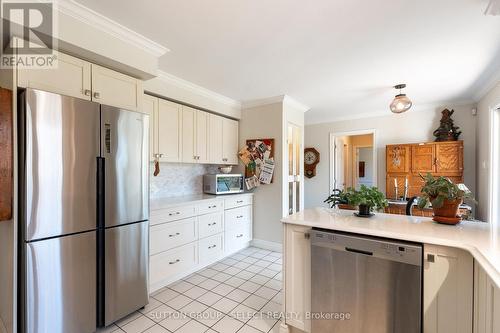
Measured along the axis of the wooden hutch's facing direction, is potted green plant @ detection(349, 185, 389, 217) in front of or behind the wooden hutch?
in front

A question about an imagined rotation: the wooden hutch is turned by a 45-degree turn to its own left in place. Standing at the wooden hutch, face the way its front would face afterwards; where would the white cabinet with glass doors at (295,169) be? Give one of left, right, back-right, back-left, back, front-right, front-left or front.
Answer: right

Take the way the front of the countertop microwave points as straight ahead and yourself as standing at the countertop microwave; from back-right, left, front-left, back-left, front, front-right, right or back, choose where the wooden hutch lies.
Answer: front-left

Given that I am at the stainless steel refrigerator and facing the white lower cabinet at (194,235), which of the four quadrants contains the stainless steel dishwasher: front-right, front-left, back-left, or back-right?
front-right

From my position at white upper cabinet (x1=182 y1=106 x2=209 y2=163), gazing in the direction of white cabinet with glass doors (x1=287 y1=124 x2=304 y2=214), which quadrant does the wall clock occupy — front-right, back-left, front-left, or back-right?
front-left

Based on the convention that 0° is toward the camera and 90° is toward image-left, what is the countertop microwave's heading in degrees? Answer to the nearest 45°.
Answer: approximately 315°

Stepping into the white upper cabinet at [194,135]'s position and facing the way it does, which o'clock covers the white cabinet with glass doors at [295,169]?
The white cabinet with glass doors is roughly at 10 o'clock from the white upper cabinet.

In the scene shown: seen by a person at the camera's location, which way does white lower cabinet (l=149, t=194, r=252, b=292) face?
facing the viewer and to the right of the viewer

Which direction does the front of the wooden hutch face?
toward the camera

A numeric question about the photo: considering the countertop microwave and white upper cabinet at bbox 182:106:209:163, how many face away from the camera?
0

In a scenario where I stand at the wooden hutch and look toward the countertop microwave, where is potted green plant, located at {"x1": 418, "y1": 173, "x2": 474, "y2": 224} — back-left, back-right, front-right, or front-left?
front-left

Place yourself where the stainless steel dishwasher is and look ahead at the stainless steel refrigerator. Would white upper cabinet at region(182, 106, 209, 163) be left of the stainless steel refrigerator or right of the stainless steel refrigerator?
right

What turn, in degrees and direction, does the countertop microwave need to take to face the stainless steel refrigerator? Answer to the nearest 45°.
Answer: approximately 90° to its right

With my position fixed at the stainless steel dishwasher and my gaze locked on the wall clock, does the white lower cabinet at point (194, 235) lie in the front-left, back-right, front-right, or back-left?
front-left
